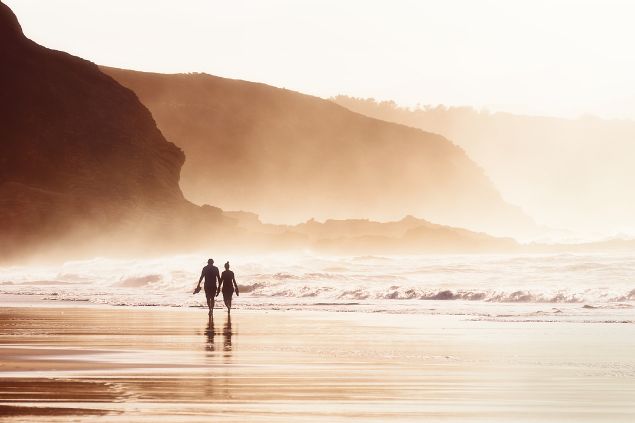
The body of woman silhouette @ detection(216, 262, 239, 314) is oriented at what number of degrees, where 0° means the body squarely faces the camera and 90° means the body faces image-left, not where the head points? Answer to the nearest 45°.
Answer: approximately 180°

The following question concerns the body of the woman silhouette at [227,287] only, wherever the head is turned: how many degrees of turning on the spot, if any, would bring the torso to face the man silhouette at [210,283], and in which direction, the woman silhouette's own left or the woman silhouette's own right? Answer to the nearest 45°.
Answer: approximately 90° to the woman silhouette's own left

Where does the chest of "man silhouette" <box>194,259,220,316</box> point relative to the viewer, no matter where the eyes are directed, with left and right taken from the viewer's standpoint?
facing away from the viewer

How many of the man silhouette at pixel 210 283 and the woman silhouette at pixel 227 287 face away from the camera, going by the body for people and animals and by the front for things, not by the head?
2

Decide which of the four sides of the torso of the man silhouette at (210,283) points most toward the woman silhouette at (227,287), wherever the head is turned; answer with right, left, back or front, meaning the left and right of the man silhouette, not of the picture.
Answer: right
